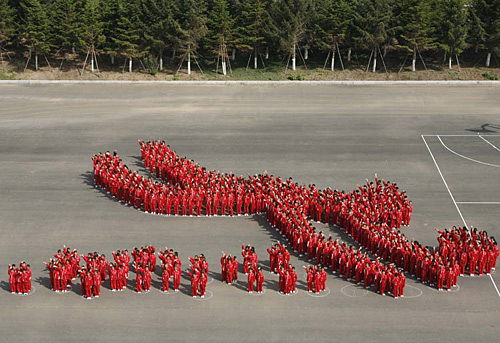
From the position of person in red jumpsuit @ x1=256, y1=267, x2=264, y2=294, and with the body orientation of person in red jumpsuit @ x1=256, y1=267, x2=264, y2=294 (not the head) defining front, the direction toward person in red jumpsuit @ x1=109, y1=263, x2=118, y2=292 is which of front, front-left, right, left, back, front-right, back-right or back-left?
right

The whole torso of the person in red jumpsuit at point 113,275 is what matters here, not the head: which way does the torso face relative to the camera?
toward the camera

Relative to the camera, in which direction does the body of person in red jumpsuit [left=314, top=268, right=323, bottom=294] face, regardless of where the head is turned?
toward the camera

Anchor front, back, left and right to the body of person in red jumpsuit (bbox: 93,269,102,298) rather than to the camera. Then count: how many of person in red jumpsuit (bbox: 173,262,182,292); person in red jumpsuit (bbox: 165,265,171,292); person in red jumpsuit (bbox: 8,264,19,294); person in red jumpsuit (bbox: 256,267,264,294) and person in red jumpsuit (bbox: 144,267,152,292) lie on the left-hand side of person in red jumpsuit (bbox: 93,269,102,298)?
4

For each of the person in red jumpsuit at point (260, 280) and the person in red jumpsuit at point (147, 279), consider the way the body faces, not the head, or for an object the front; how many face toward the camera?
2

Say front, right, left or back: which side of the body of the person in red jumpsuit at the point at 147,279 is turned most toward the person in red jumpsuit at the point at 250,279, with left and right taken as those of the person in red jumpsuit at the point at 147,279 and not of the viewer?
left

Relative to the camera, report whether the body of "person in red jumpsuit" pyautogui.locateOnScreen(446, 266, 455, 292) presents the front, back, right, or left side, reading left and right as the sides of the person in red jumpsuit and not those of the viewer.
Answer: front

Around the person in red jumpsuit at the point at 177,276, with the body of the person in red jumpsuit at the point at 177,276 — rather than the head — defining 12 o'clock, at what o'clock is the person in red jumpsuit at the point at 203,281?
the person in red jumpsuit at the point at 203,281 is roughly at 10 o'clock from the person in red jumpsuit at the point at 177,276.

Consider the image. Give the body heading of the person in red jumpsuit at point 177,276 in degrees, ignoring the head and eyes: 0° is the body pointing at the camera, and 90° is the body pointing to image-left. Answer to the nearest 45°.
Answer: approximately 0°

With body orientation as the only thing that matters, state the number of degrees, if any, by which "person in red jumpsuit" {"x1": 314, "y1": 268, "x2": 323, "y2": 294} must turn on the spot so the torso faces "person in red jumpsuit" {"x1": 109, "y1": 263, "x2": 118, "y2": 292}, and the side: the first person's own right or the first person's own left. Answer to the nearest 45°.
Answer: approximately 90° to the first person's own right

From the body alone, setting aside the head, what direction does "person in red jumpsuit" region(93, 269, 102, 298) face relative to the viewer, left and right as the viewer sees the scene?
facing the viewer
